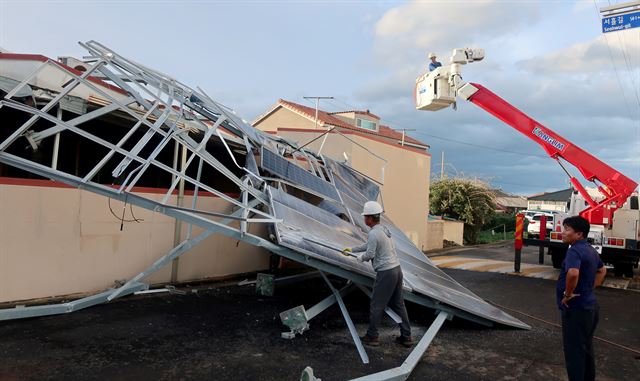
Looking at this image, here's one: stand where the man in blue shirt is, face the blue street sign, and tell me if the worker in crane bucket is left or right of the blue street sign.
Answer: left

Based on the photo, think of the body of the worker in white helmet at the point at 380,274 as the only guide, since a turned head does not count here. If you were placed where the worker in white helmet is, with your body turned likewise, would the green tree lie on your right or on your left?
on your right

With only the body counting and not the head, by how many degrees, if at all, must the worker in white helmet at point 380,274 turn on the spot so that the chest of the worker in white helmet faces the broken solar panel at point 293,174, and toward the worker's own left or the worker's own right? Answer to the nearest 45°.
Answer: approximately 45° to the worker's own right

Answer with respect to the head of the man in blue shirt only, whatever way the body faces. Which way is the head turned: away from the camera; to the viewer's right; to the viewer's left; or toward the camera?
to the viewer's left

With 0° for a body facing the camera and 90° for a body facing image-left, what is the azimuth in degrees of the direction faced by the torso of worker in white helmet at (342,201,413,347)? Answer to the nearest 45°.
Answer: approximately 90°

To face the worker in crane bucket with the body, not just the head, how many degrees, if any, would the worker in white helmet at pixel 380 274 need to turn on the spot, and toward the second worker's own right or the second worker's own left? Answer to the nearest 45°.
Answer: approximately 90° to the second worker's own right

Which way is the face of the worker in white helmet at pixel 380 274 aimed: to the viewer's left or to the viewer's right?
to the viewer's left

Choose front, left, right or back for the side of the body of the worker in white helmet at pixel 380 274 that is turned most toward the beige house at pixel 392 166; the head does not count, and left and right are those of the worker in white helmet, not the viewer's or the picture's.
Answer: right

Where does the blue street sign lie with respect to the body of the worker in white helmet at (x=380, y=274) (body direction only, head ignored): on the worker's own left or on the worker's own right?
on the worker's own right
